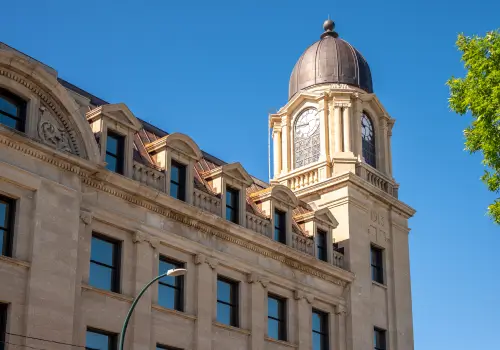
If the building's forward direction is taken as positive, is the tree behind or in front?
in front
